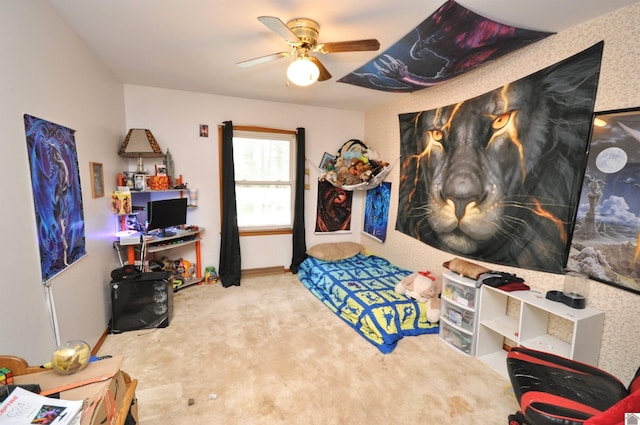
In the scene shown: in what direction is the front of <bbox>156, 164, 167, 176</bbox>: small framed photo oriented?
toward the camera

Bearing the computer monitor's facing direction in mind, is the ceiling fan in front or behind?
in front

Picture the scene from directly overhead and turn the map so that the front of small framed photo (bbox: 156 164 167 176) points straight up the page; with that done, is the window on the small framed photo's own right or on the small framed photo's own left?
on the small framed photo's own left

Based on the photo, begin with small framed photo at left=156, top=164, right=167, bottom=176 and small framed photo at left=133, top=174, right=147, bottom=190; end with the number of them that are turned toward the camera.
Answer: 2

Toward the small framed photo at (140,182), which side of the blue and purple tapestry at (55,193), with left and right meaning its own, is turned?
left

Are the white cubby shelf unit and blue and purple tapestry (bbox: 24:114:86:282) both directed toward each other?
yes

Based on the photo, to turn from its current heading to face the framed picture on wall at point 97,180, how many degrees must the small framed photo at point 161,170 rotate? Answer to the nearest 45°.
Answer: approximately 45° to its right

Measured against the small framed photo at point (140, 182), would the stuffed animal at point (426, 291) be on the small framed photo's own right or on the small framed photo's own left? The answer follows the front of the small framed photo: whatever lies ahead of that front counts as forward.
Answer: on the small framed photo's own left

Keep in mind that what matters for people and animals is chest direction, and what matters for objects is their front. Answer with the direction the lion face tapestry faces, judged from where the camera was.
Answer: facing the viewer and to the left of the viewer

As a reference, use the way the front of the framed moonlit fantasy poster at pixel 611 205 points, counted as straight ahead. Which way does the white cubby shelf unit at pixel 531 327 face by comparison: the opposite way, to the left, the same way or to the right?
the same way

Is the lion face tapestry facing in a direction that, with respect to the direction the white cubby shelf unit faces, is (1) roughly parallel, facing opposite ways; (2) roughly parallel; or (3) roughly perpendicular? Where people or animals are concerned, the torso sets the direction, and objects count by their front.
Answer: roughly parallel

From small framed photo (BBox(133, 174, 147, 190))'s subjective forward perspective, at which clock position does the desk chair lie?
The desk chair is roughly at 11 o'clock from the small framed photo.

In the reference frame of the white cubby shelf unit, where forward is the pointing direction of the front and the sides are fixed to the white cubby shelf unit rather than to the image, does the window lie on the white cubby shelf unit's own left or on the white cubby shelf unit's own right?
on the white cubby shelf unit's own right

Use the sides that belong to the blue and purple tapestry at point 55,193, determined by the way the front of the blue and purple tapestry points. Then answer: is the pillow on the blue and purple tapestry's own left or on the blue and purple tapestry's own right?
on the blue and purple tapestry's own left

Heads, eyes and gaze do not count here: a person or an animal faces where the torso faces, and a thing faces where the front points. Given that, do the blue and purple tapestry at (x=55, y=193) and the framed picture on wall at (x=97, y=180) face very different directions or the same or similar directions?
same or similar directions

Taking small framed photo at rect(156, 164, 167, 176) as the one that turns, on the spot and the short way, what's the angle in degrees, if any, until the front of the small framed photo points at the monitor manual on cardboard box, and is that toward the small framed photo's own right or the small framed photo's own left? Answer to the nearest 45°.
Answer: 0° — it already faces it

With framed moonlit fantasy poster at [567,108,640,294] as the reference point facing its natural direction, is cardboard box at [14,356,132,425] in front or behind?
in front

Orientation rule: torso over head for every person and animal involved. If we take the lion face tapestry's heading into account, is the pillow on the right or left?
on its right

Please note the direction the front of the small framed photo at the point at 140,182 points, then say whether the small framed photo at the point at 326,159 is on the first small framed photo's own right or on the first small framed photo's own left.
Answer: on the first small framed photo's own left

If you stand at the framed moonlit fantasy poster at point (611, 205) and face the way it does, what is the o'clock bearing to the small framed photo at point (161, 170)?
The small framed photo is roughly at 1 o'clock from the framed moonlit fantasy poster.

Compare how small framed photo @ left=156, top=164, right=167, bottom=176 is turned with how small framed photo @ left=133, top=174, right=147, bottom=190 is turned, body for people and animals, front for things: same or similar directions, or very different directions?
same or similar directions

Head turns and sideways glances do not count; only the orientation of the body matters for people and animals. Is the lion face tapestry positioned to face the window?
no

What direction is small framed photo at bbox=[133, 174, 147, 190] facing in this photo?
toward the camera

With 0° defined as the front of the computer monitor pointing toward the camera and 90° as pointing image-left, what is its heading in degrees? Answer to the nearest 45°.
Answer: approximately 315°
